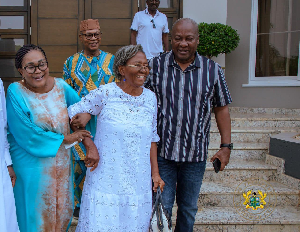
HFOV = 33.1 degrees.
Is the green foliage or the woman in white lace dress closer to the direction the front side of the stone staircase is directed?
the woman in white lace dress

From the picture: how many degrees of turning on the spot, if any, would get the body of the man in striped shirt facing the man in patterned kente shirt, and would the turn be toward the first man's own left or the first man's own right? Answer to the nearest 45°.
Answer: approximately 135° to the first man's own right

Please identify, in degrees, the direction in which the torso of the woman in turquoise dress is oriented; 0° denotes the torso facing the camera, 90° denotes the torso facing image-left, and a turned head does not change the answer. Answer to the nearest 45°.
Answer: approximately 315°

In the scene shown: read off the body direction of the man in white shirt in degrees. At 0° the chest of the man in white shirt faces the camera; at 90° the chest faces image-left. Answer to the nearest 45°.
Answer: approximately 0°

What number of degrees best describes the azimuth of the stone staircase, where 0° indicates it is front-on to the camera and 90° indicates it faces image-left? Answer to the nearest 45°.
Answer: approximately 0°

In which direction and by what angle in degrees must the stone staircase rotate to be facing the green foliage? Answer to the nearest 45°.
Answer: approximately 180°

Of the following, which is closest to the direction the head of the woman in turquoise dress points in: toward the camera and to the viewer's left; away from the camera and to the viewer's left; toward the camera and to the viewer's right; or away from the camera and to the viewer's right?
toward the camera and to the viewer's right
